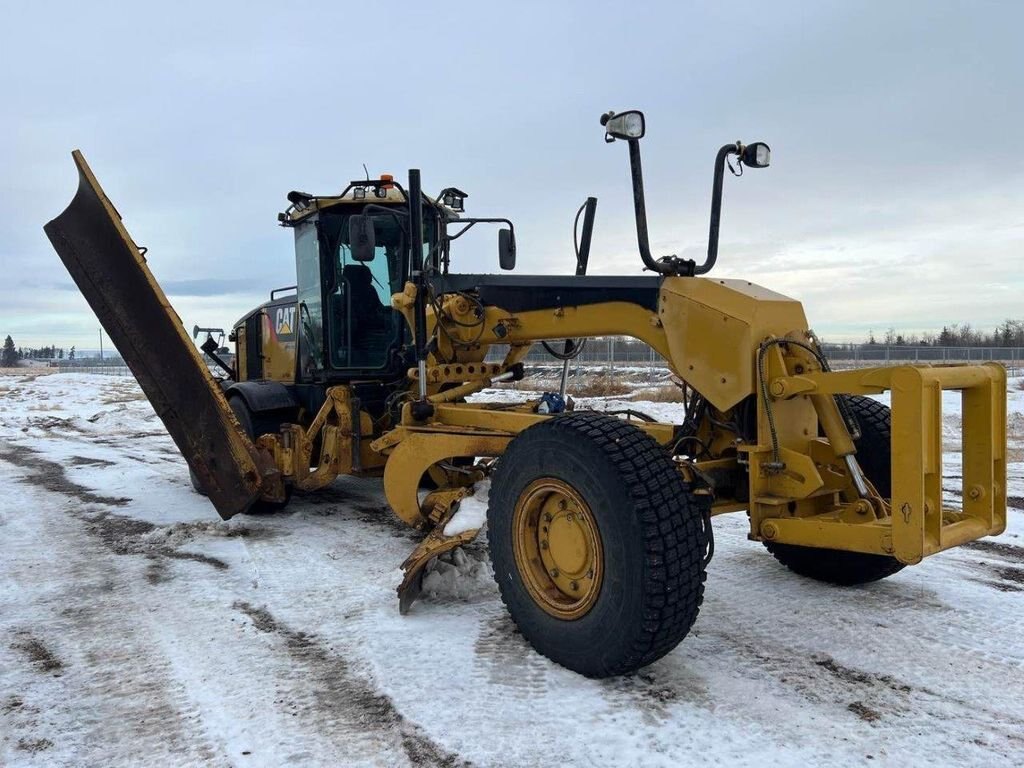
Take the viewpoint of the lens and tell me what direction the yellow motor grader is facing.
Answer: facing the viewer and to the right of the viewer
